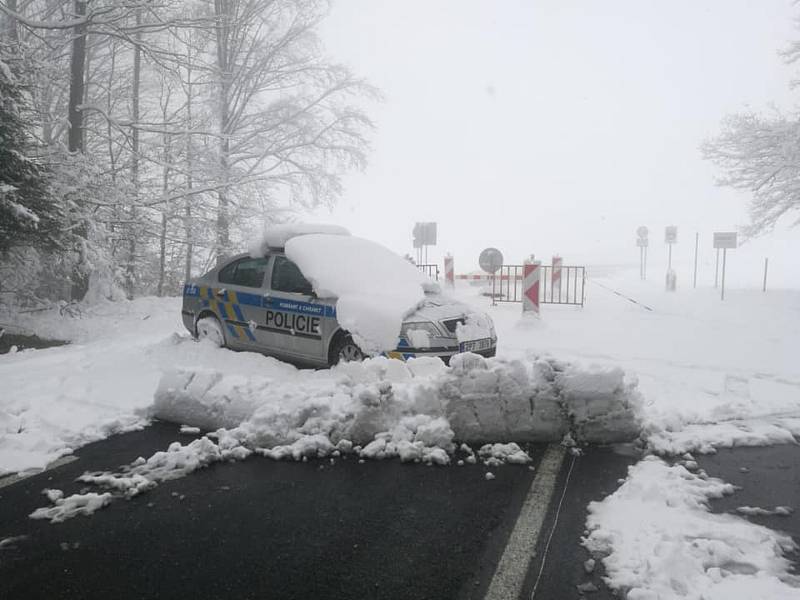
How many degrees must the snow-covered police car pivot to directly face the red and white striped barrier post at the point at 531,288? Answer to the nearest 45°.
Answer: approximately 90° to its left

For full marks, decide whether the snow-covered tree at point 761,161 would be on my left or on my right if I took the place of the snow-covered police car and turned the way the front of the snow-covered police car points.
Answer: on my left

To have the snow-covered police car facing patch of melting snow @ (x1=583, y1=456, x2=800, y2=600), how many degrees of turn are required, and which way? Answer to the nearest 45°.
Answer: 0° — it already faces it

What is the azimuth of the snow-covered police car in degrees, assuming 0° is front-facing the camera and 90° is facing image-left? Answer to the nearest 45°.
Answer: approximately 315°

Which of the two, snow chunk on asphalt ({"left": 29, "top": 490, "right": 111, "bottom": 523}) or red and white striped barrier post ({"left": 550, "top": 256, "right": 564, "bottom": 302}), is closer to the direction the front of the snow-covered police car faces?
the snow chunk on asphalt

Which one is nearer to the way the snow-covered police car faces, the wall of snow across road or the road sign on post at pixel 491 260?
the wall of snow across road

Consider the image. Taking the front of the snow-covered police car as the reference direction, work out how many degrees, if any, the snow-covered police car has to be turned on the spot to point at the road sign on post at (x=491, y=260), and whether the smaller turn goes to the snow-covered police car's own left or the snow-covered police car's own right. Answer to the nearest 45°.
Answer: approximately 90° to the snow-covered police car's own left

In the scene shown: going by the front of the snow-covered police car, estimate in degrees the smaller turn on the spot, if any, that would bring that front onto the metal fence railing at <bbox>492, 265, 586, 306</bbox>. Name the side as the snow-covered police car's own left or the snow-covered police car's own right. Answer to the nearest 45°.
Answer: approximately 90° to the snow-covered police car's own left

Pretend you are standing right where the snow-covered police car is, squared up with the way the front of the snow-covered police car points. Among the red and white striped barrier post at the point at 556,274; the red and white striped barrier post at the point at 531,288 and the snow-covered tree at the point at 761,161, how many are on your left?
3
